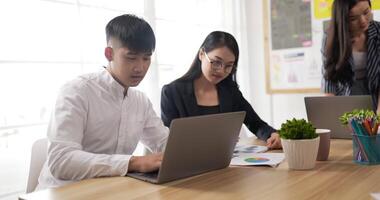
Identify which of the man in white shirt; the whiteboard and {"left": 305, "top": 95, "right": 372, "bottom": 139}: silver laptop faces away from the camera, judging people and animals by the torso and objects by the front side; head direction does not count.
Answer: the silver laptop

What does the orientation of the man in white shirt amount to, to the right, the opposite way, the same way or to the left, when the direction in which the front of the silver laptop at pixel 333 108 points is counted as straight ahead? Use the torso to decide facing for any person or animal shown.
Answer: to the right

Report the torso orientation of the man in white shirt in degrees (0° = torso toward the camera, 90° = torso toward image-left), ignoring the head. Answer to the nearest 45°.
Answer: approximately 315°

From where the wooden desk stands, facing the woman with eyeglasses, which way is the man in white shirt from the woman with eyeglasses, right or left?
left

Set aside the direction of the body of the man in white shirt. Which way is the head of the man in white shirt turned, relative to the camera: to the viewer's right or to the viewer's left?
to the viewer's right

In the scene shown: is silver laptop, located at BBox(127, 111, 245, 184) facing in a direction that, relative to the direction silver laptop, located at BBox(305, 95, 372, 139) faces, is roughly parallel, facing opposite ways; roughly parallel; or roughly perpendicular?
roughly perpendicular

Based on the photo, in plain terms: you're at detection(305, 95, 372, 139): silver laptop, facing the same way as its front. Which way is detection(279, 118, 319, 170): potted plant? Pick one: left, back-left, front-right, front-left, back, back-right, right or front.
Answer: back

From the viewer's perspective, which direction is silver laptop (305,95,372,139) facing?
away from the camera

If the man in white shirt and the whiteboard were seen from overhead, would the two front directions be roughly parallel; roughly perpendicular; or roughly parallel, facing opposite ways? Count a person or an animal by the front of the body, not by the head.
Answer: roughly perpendicular

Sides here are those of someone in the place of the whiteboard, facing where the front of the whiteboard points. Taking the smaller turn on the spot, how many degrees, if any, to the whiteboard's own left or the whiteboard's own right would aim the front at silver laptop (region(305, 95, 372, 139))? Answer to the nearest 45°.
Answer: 0° — it already faces it
